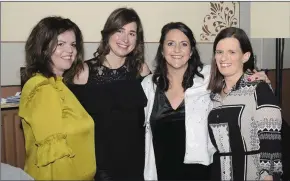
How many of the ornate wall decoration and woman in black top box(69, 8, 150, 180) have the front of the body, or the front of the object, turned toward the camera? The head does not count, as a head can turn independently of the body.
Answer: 2

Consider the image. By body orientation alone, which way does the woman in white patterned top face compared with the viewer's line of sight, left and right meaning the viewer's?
facing the viewer and to the left of the viewer

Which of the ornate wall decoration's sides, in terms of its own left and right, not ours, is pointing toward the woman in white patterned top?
front

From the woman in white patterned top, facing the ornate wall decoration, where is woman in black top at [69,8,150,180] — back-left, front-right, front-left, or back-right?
front-left

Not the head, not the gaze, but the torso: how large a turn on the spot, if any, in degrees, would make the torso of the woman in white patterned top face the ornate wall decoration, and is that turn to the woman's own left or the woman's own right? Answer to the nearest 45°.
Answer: approximately 135° to the woman's own right

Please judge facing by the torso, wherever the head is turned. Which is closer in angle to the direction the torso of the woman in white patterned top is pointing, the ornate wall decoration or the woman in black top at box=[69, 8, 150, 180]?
the woman in black top

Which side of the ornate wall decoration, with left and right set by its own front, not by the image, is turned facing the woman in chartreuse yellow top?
front

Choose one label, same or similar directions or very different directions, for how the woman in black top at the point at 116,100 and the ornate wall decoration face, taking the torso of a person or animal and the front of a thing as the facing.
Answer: same or similar directions

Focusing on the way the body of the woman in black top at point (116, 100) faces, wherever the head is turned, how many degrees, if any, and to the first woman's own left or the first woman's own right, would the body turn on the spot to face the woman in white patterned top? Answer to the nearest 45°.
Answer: approximately 45° to the first woman's own left

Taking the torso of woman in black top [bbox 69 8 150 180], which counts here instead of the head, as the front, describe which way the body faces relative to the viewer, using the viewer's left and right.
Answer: facing the viewer

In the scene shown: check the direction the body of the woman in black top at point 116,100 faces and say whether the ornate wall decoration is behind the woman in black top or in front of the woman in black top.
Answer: behind

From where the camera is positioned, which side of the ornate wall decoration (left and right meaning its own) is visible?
front

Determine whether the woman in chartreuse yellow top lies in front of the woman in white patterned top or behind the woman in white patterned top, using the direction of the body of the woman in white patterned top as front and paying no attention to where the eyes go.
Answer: in front
